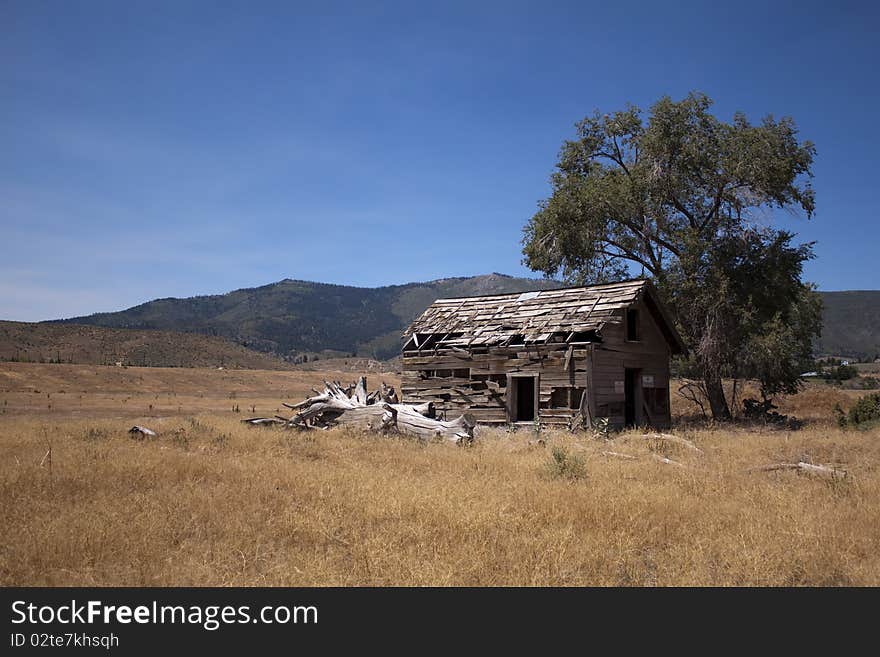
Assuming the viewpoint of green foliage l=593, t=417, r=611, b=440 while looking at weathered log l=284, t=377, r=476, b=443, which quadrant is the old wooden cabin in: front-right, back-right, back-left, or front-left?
front-right

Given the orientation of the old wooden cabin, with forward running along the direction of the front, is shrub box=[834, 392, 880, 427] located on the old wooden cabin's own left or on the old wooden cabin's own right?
on the old wooden cabin's own left

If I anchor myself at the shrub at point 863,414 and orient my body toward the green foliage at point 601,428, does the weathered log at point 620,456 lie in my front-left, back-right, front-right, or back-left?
front-left

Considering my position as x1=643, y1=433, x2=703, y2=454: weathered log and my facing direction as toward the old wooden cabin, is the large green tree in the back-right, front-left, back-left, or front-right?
front-right

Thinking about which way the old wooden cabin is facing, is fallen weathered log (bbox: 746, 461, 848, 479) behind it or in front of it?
in front

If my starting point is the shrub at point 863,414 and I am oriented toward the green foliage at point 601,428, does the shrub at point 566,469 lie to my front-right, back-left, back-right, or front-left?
front-left
